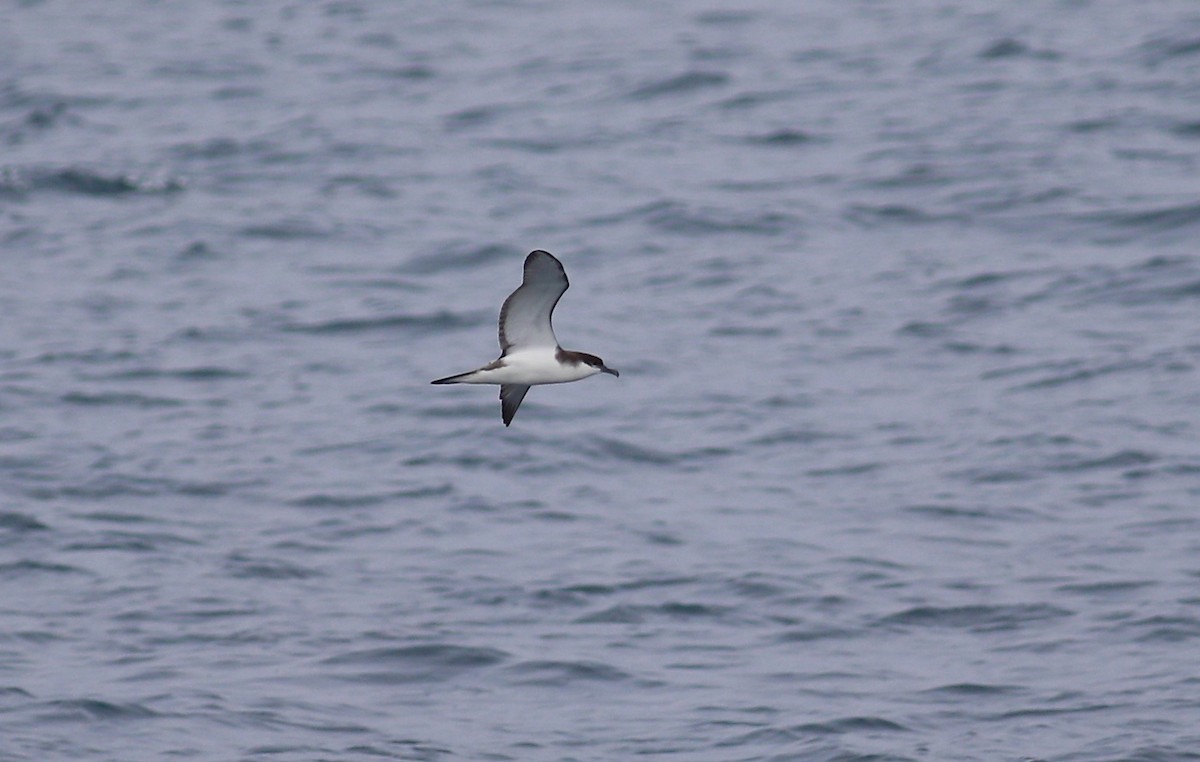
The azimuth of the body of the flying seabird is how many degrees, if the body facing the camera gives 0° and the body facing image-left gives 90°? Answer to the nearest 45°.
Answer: approximately 270°
